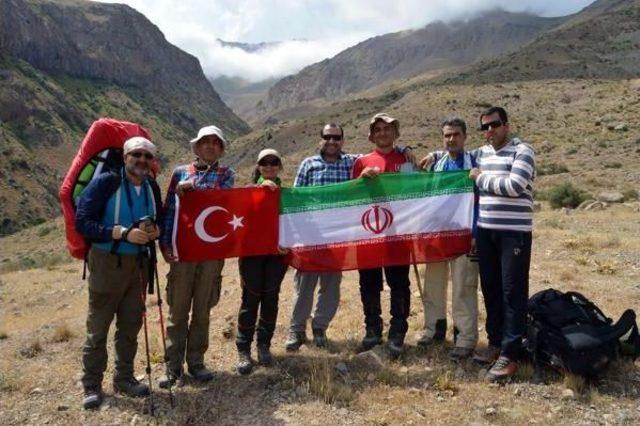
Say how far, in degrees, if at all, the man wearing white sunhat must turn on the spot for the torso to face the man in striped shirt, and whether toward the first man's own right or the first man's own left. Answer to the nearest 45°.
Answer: approximately 90° to the first man's own left

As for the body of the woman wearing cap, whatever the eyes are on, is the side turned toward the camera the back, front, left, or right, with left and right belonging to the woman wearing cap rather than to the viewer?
front

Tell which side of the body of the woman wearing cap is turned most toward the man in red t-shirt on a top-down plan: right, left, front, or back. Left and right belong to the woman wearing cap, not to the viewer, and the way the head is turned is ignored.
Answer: left

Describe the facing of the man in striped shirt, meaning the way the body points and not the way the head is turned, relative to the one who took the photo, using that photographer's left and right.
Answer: facing the viewer and to the left of the viewer

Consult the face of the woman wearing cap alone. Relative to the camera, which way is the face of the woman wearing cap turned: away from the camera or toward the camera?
toward the camera

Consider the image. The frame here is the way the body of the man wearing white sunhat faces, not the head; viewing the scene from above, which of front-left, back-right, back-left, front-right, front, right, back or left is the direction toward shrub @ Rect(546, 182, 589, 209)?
back-left

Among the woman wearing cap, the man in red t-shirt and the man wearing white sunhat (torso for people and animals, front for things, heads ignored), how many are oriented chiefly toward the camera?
3

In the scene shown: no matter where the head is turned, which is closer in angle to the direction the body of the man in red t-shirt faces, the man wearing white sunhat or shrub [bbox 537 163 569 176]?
the man wearing white sunhat

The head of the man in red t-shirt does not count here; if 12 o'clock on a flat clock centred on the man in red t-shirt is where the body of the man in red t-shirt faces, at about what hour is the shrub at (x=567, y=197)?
The shrub is roughly at 7 o'clock from the man in red t-shirt.

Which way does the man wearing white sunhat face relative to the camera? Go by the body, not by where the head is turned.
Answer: toward the camera

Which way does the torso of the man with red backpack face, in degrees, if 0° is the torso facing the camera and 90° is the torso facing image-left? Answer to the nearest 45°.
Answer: approximately 315°

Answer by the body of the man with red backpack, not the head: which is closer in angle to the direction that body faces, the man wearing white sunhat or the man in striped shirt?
the man in striped shirt

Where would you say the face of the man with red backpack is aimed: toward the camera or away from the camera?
toward the camera
